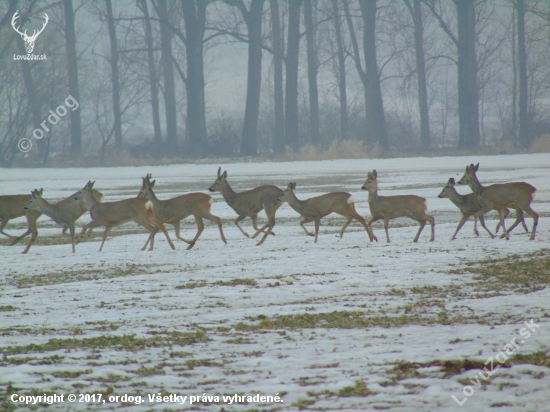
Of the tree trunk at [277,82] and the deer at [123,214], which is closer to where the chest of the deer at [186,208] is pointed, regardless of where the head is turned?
the deer

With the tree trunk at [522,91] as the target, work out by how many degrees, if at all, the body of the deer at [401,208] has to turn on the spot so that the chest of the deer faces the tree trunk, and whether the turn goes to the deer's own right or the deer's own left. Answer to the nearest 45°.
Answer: approximately 90° to the deer's own right

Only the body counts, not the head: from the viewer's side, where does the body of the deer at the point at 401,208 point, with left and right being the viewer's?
facing to the left of the viewer

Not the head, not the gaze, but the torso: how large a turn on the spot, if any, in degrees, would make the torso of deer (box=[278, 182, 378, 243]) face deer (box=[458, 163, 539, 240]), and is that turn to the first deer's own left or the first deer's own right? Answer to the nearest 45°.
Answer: approximately 180°

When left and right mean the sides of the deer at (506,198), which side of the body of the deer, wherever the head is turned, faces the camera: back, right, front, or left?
left

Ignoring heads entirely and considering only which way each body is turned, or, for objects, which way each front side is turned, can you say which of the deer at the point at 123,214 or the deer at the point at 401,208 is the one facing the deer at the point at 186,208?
the deer at the point at 401,208

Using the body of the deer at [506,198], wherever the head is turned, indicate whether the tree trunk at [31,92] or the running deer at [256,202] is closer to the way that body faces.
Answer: the running deer

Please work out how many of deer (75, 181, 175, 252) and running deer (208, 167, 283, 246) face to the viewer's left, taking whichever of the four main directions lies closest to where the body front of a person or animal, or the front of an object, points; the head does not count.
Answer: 2

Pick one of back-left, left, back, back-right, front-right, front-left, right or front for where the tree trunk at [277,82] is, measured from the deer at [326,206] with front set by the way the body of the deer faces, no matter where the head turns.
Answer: right

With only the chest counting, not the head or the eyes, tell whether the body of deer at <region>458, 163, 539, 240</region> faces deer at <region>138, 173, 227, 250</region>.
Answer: yes

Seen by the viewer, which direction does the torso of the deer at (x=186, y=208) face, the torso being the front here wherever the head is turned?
to the viewer's left

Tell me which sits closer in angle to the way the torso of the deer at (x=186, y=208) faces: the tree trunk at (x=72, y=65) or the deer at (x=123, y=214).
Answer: the deer

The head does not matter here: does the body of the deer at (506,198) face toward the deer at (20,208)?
yes

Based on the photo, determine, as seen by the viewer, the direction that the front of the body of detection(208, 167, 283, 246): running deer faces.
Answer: to the viewer's left

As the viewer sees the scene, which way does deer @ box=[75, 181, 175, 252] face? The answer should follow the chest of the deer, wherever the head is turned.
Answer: to the viewer's left

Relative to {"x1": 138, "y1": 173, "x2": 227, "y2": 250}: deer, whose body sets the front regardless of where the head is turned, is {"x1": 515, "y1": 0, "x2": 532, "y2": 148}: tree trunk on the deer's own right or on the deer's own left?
on the deer's own right
